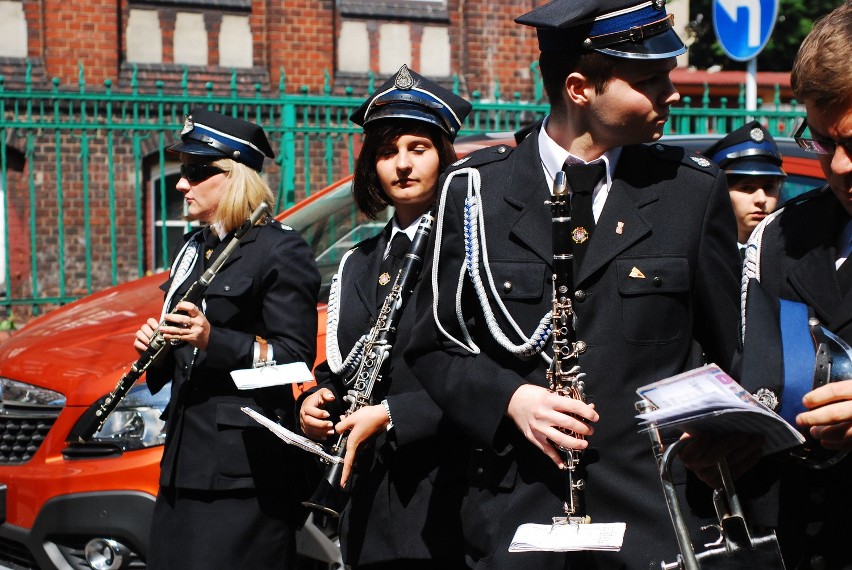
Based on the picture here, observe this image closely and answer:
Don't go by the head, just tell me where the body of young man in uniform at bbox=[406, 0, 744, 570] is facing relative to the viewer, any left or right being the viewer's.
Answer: facing the viewer

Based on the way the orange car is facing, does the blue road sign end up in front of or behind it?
behind

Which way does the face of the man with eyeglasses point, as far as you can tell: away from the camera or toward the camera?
toward the camera

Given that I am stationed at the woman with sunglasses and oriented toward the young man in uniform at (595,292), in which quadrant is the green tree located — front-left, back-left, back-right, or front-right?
back-left

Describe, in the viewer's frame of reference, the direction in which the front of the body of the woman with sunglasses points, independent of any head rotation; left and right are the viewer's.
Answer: facing the viewer and to the left of the viewer

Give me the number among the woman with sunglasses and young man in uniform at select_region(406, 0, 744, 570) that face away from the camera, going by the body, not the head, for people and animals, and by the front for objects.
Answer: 0

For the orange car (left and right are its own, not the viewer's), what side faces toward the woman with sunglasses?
left

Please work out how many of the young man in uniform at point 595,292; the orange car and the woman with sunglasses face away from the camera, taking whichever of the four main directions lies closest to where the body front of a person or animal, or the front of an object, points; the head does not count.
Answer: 0

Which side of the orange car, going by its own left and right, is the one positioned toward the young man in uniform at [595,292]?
left

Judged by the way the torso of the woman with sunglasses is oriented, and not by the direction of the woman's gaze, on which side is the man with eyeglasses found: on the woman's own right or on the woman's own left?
on the woman's own left

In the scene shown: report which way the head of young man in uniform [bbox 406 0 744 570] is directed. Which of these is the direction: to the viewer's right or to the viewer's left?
to the viewer's right

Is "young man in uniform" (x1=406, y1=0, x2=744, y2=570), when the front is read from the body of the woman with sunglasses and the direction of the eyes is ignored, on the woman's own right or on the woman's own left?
on the woman's own left

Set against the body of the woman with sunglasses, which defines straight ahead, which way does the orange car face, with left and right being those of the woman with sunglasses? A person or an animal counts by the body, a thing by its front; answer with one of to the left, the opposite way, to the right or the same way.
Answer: the same way

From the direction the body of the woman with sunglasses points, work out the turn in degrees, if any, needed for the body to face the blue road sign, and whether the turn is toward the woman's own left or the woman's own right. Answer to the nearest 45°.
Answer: approximately 180°

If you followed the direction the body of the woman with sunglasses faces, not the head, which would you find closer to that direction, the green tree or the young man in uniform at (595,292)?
the young man in uniform
